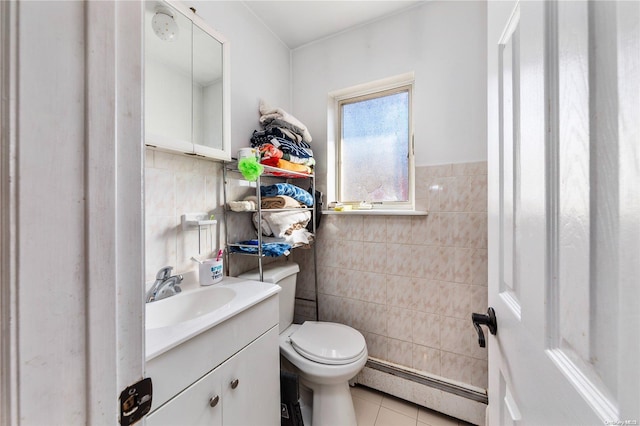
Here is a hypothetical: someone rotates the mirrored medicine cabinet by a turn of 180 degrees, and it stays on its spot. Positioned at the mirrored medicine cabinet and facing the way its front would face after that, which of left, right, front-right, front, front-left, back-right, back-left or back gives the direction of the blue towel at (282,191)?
back-right

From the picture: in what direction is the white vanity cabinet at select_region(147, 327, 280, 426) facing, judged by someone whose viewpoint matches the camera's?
facing the viewer and to the right of the viewer

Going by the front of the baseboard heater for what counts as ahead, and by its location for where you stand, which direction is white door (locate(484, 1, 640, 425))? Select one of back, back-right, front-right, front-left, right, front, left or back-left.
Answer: front-left

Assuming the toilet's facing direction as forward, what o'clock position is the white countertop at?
The white countertop is roughly at 3 o'clock from the toilet.
